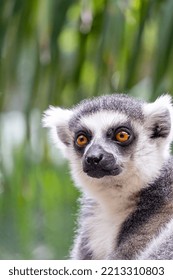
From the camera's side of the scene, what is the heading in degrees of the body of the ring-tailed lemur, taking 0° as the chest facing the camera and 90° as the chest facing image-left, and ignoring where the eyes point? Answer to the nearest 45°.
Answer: approximately 45°
